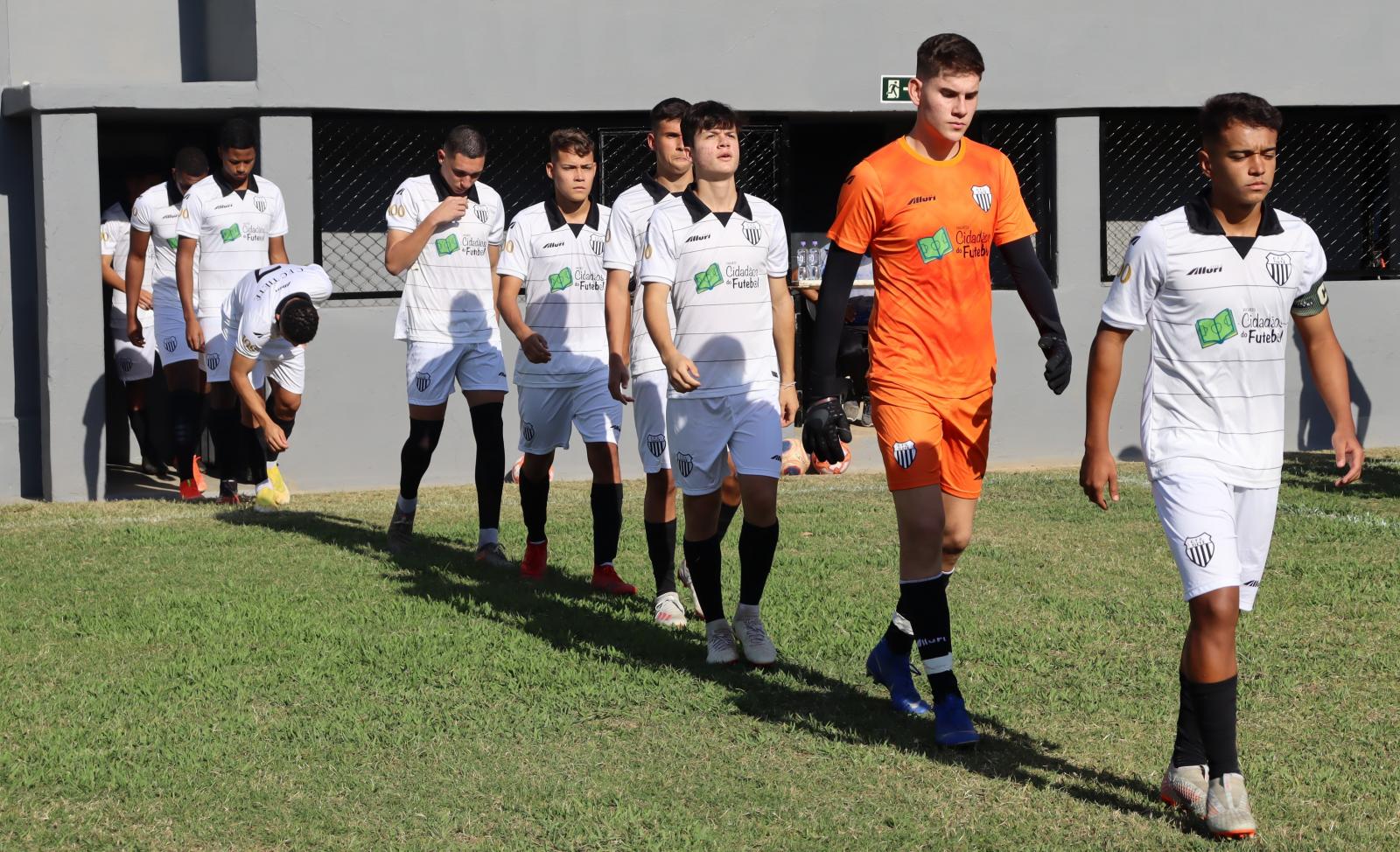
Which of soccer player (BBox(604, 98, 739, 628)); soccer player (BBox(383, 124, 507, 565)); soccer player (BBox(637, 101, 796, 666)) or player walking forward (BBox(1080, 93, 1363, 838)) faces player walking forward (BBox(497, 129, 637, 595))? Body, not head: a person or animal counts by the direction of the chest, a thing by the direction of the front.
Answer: soccer player (BBox(383, 124, 507, 565))

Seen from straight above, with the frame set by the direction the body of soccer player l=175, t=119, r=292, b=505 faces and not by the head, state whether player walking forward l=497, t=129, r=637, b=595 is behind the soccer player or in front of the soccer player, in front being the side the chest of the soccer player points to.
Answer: in front

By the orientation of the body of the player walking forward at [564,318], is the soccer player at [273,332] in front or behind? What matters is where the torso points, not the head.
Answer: behind

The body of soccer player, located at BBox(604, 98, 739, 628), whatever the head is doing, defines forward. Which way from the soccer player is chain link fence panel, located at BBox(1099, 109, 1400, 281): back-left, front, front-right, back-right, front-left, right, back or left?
left

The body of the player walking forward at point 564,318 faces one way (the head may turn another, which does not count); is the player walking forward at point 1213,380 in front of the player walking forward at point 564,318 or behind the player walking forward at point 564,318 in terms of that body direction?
in front

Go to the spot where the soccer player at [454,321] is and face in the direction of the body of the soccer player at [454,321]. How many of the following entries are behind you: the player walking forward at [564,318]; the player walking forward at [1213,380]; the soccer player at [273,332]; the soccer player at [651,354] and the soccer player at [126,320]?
2

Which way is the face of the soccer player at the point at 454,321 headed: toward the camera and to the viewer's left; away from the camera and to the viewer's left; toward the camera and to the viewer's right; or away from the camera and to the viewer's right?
toward the camera and to the viewer's right

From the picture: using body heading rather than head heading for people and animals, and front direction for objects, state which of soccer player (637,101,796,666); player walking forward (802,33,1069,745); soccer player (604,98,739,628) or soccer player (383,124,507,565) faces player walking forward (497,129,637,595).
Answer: soccer player (383,124,507,565)

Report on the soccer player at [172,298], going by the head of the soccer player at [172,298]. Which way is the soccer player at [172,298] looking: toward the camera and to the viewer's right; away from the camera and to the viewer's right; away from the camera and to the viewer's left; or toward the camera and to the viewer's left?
toward the camera and to the viewer's right

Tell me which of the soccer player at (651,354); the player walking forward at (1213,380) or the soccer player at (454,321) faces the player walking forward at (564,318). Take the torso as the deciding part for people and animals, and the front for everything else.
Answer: the soccer player at (454,321)

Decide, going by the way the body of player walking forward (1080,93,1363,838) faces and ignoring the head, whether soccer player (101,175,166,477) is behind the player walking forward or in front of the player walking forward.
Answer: behind

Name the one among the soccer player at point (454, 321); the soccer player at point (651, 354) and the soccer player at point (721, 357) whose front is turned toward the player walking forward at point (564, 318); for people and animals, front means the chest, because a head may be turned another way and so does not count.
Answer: the soccer player at point (454, 321)

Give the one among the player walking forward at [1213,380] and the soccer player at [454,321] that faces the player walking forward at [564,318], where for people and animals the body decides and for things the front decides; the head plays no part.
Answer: the soccer player

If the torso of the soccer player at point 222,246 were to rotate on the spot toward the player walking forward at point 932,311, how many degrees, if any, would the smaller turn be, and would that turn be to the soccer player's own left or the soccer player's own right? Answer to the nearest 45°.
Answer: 0° — they already face them

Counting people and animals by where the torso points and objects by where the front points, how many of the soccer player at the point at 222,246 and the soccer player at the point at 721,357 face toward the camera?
2
